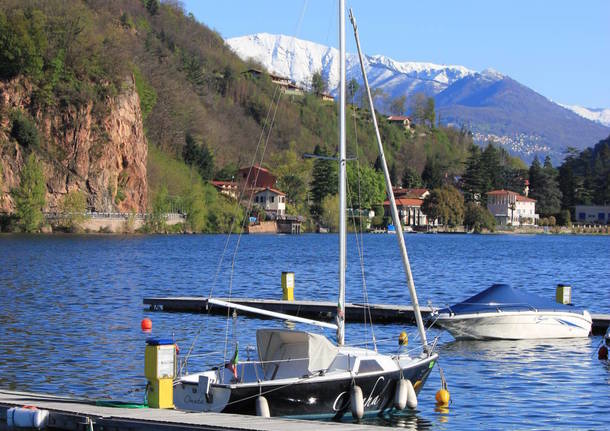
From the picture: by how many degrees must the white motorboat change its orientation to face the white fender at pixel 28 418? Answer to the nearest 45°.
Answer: approximately 45° to its left

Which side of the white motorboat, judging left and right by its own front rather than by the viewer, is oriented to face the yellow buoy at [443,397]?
left

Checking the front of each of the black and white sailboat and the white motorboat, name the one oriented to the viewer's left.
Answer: the white motorboat

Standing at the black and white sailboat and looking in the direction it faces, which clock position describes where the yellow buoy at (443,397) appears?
The yellow buoy is roughly at 12 o'clock from the black and white sailboat.

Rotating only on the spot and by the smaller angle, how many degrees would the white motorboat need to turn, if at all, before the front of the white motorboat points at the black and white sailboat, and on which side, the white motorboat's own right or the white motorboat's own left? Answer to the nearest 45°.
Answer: approximately 90° to the white motorboat's own left

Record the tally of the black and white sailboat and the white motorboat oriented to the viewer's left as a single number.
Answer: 1

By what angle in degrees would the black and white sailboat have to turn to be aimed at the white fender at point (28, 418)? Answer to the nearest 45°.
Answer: approximately 180°

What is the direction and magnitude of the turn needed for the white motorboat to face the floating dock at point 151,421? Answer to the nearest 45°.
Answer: approximately 90° to its left

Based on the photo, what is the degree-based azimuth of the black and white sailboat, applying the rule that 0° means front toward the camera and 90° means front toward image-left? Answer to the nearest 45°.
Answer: approximately 225°

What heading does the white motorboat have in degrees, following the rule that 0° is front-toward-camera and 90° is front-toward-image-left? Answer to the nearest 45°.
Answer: approximately 90°

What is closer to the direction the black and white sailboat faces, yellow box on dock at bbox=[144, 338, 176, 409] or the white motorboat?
the white motorboat

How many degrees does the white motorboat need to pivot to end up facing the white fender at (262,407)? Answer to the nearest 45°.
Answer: approximately 90° to its left

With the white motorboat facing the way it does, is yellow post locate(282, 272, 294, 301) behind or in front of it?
in front
